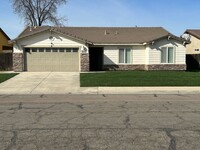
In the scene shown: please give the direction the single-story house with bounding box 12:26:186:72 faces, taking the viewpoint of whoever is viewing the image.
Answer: facing the viewer

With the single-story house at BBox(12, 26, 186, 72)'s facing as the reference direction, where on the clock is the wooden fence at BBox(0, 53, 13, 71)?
The wooden fence is roughly at 3 o'clock from the single-story house.
